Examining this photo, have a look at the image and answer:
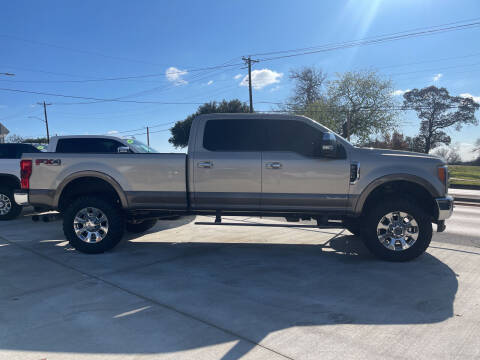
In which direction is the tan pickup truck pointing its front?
to the viewer's right

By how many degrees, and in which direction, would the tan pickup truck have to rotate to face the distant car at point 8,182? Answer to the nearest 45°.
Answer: approximately 135° to its left
